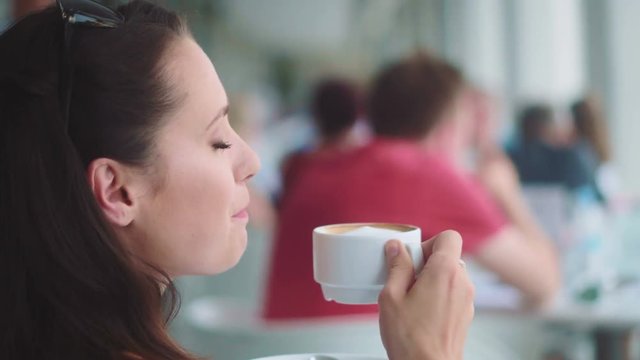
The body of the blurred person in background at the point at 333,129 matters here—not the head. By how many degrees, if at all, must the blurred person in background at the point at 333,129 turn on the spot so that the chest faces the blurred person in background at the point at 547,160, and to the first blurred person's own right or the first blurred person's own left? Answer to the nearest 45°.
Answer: approximately 45° to the first blurred person's own right

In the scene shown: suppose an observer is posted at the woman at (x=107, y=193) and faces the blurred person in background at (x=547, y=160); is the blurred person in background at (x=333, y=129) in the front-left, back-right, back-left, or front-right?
front-left

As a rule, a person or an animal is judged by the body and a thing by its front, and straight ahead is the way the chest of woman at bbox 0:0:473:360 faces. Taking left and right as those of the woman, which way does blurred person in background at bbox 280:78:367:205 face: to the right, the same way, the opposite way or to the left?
to the left

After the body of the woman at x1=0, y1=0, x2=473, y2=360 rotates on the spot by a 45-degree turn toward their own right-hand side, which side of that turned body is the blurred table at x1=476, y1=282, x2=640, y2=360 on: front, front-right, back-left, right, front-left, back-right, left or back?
left

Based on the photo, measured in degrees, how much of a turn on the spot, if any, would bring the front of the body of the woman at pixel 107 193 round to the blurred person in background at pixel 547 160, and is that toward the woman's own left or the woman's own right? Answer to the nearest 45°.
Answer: approximately 45° to the woman's own left

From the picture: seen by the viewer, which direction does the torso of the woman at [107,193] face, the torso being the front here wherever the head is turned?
to the viewer's right

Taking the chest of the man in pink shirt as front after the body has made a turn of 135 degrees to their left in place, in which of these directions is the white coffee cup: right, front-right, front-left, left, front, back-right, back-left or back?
left

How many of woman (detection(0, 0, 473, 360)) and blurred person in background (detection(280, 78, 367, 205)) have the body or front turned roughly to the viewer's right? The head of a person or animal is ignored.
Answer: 1

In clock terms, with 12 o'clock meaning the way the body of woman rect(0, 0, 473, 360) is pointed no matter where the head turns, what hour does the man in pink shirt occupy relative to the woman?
The man in pink shirt is roughly at 10 o'clock from the woman.

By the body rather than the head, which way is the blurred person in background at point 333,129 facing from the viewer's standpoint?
away from the camera

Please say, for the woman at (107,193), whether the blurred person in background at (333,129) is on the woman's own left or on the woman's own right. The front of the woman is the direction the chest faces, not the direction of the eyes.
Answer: on the woman's own left

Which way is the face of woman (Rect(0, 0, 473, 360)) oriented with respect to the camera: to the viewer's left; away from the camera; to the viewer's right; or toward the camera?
to the viewer's right

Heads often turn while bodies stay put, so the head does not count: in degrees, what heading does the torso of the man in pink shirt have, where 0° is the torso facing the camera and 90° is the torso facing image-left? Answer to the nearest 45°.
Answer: approximately 225°
